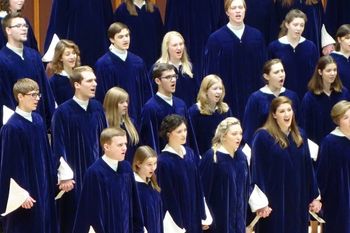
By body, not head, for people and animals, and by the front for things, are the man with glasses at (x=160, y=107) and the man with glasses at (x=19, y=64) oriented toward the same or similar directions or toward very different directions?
same or similar directions

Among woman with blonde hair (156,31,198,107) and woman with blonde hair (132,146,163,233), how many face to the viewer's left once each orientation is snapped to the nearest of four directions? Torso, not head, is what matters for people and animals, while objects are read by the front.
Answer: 0

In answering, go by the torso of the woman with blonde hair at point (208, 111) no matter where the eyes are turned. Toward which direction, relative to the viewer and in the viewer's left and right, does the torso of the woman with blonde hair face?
facing the viewer and to the right of the viewer

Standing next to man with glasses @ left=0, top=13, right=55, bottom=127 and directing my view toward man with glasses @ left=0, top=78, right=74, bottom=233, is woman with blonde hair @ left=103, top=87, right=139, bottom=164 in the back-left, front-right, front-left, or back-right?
front-left

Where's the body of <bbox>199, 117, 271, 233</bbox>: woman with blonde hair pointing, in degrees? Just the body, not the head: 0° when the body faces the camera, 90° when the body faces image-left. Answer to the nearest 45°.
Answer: approximately 315°

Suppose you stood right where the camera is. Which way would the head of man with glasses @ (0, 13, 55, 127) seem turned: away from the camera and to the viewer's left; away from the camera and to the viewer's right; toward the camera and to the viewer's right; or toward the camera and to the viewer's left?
toward the camera and to the viewer's right

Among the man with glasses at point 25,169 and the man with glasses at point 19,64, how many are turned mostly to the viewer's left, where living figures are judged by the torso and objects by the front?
0

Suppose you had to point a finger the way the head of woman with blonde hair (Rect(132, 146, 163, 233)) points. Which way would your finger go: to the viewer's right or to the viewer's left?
to the viewer's right

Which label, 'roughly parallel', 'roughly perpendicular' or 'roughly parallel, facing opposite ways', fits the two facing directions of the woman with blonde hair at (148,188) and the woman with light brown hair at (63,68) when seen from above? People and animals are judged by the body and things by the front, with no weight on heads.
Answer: roughly parallel

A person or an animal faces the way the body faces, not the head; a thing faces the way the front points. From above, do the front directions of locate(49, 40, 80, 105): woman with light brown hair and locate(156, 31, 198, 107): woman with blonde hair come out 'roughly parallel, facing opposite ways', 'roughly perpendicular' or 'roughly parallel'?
roughly parallel

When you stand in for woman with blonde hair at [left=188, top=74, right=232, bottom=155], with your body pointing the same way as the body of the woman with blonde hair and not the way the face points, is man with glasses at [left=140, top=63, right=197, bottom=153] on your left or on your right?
on your right

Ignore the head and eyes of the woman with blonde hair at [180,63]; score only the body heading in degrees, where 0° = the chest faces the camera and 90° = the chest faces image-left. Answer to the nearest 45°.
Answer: approximately 315°
